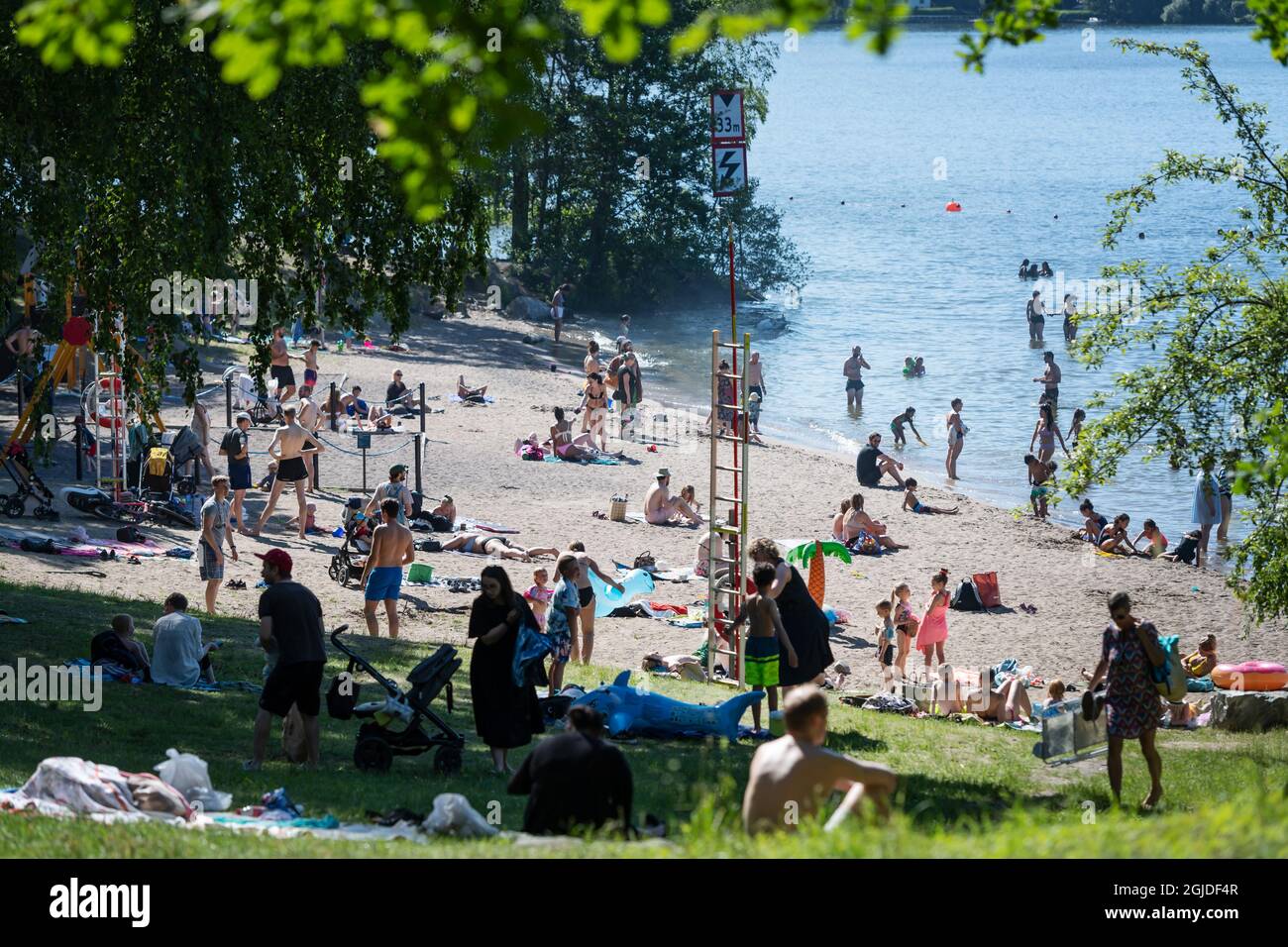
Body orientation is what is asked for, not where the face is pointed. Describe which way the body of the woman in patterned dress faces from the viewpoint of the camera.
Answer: toward the camera

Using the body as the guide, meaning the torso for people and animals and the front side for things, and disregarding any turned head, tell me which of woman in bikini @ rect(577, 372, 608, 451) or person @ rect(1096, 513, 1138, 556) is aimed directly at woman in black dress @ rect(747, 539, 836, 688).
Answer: the woman in bikini

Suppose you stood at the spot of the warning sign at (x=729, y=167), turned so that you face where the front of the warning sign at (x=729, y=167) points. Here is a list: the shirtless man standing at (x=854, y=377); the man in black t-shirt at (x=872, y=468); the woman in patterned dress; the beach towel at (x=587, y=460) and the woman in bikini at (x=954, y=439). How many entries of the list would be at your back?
4

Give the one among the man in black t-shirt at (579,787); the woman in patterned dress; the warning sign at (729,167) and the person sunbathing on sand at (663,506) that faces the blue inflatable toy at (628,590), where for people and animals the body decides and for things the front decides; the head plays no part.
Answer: the man in black t-shirt

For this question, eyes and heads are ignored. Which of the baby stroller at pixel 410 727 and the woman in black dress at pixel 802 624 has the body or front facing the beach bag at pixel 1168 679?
the baby stroller

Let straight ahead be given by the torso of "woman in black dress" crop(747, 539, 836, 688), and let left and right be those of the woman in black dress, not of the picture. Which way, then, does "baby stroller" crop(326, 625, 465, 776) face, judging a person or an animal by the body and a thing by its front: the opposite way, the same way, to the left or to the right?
the opposite way

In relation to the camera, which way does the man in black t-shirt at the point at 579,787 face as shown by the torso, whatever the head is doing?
away from the camera

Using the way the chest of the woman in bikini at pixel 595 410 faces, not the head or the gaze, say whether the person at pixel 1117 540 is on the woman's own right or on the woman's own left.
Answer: on the woman's own left
